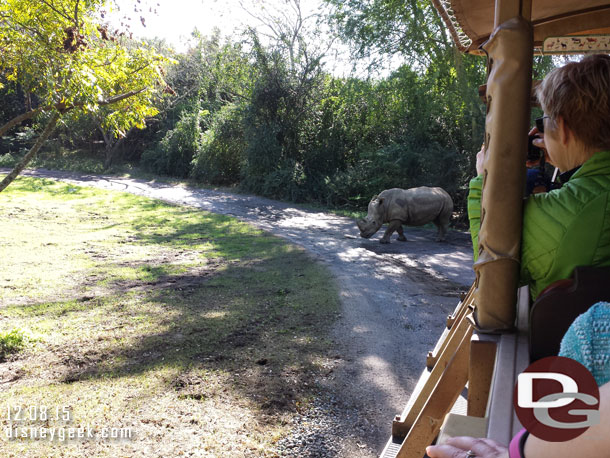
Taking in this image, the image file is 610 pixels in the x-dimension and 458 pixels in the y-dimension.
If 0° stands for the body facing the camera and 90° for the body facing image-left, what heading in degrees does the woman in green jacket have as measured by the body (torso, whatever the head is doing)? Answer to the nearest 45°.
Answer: approximately 135°

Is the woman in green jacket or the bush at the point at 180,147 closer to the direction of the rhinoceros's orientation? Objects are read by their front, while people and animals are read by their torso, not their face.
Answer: the bush

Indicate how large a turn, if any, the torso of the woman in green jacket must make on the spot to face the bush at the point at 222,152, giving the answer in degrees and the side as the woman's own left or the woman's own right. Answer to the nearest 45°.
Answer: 0° — they already face it

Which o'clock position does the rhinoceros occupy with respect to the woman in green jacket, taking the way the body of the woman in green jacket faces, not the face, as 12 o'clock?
The rhinoceros is roughly at 1 o'clock from the woman in green jacket.

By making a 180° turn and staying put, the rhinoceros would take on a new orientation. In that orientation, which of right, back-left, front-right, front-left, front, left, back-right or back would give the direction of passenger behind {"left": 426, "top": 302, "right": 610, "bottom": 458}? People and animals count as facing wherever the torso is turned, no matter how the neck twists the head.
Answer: right

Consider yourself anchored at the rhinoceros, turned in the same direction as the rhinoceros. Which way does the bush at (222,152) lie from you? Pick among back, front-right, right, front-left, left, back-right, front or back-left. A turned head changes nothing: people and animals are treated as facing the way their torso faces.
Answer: front-right

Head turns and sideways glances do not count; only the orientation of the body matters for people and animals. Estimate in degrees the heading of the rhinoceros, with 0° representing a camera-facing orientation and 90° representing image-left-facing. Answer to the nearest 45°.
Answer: approximately 90°

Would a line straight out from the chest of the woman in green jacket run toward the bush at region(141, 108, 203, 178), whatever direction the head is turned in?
yes

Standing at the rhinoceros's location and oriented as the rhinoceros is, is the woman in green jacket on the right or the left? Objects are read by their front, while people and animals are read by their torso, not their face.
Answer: on its left
